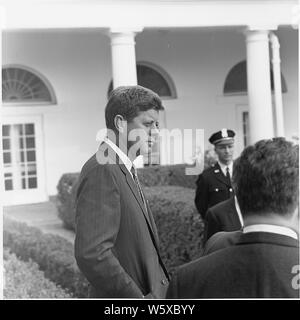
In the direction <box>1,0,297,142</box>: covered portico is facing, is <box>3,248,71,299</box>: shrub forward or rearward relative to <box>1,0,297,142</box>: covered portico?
forward

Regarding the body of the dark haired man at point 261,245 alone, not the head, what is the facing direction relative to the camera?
away from the camera

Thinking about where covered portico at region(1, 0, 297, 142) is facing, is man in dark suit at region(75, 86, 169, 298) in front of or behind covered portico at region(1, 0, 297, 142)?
in front

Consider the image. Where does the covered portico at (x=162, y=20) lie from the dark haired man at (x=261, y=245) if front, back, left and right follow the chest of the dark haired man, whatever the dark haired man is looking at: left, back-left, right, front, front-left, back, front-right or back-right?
front

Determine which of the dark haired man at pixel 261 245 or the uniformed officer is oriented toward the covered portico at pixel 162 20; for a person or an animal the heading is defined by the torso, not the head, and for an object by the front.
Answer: the dark haired man

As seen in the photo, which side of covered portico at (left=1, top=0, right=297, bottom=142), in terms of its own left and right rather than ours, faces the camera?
front

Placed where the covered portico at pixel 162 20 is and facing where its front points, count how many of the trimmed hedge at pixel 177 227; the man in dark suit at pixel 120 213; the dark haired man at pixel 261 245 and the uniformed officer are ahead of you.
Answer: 4

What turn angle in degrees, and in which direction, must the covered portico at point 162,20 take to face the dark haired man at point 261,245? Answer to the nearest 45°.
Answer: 0° — it already faces them

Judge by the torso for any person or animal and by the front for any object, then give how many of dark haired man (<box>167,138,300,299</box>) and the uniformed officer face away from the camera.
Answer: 1

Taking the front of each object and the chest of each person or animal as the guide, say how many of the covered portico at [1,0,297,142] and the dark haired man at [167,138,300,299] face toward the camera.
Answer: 1

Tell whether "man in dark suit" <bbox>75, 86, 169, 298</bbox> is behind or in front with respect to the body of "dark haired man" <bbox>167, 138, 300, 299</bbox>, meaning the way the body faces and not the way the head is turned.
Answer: in front

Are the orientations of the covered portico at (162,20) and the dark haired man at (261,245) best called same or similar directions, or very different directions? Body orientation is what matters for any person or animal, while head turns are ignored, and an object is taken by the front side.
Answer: very different directions

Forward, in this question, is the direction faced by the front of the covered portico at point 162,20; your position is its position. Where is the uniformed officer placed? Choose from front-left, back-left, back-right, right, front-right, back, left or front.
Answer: front

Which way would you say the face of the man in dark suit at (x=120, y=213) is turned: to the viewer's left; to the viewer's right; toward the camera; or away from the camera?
to the viewer's right

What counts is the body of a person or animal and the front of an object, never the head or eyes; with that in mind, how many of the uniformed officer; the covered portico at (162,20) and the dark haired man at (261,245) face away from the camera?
1

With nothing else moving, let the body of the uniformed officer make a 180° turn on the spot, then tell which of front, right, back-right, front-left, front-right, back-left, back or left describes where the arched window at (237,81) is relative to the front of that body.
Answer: front-right

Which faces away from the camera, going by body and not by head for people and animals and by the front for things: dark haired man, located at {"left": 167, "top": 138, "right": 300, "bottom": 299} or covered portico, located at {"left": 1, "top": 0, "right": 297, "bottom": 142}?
the dark haired man
